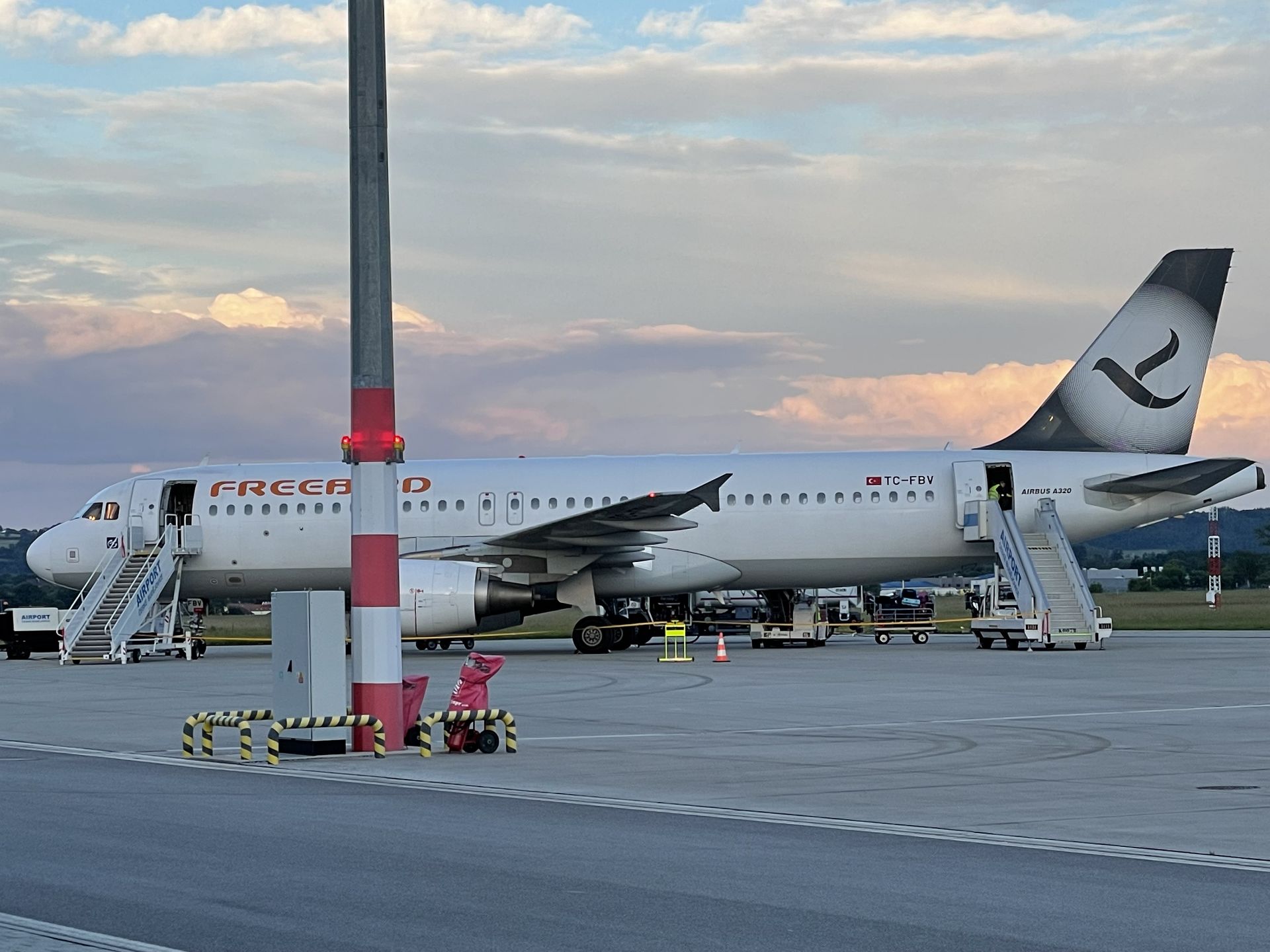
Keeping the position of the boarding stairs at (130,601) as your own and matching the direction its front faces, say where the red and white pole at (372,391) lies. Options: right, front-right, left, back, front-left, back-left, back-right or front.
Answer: front-left

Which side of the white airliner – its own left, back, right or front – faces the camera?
left

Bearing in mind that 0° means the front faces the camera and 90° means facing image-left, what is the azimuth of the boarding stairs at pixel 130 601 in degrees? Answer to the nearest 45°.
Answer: approximately 45°

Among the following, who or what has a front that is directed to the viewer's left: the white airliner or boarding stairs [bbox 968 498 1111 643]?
the white airliner

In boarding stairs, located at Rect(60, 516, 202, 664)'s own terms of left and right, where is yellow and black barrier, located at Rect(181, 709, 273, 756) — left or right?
on its left

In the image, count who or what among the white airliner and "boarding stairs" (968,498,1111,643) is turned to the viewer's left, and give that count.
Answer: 1

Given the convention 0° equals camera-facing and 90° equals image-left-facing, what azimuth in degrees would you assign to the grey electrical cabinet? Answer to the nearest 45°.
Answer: approximately 45°

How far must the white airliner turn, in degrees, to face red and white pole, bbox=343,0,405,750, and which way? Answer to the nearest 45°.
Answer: approximately 90° to its left

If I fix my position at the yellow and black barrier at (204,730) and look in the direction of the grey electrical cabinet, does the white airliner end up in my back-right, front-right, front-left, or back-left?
front-left

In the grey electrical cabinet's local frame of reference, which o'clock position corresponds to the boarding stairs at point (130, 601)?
The boarding stairs is roughly at 4 o'clock from the grey electrical cabinet.

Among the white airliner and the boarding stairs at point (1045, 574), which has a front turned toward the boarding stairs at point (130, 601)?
the white airliner

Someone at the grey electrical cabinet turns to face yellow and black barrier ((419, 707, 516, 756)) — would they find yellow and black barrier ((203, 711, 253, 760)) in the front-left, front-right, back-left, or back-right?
back-right

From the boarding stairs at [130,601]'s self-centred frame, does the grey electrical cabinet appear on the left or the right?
on its left

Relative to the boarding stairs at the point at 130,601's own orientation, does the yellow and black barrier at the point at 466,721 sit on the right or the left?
on its left

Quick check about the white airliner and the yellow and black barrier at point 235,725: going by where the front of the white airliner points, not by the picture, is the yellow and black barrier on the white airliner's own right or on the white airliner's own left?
on the white airliner's own left

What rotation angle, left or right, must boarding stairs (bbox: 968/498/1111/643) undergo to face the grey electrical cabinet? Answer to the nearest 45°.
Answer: approximately 45° to its right
